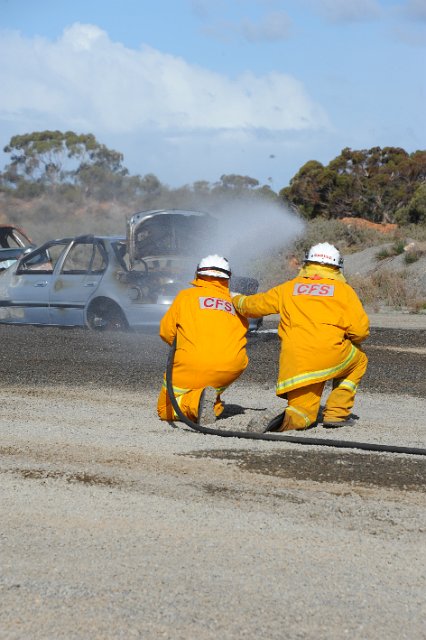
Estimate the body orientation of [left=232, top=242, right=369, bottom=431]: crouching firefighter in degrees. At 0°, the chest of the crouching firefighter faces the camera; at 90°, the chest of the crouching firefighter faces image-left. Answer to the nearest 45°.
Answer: approximately 180°

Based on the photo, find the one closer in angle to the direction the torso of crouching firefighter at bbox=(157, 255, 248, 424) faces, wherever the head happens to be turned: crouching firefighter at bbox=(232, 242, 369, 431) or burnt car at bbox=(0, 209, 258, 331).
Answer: the burnt car

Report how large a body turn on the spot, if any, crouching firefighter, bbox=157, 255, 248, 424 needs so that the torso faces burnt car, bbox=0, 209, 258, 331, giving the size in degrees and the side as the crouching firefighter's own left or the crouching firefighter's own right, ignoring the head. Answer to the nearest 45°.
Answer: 0° — they already face it

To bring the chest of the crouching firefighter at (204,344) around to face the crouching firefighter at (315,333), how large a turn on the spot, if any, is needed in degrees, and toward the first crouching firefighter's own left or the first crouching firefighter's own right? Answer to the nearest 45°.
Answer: approximately 90° to the first crouching firefighter's own right

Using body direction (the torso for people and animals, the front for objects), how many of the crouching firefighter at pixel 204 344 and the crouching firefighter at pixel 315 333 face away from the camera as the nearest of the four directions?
2

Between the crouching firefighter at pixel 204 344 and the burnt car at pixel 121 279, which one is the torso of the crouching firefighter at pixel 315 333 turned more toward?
the burnt car

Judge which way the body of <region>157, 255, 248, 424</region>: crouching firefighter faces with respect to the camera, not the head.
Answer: away from the camera

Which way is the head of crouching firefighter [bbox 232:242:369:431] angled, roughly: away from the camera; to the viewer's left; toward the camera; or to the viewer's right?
away from the camera

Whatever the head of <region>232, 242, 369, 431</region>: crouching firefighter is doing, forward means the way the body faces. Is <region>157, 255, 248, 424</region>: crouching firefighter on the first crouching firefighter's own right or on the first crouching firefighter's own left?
on the first crouching firefighter's own left

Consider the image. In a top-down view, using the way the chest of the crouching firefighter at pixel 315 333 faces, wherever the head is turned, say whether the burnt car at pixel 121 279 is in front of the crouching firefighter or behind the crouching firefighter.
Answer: in front
